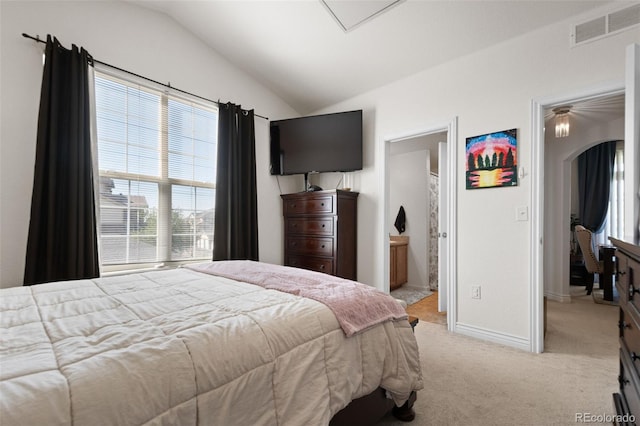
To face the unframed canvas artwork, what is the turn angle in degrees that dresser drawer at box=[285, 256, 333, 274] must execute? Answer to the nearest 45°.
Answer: approximately 90° to its left

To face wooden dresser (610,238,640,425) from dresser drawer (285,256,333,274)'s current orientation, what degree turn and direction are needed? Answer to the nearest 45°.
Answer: approximately 90° to its left

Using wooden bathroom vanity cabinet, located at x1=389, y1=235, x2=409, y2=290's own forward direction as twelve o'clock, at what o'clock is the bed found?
The bed is roughly at 2 o'clock from the wooden bathroom vanity cabinet.

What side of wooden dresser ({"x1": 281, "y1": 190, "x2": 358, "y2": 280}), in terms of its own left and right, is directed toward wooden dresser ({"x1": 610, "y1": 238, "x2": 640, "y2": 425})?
left

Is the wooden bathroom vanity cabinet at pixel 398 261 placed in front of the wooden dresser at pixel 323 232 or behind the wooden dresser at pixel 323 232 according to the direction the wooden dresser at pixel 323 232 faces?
behind

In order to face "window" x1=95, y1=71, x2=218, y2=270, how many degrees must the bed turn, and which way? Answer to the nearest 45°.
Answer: approximately 45° to its left

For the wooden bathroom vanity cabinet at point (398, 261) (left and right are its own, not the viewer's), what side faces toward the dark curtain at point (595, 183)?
left

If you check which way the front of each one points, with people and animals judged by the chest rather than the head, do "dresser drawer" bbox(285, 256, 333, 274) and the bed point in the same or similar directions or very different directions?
very different directions
